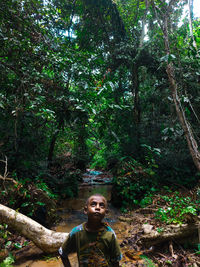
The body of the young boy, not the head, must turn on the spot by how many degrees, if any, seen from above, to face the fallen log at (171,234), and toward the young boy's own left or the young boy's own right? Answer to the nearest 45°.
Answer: approximately 135° to the young boy's own left

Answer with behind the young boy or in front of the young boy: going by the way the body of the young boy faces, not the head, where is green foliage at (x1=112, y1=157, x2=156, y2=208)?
behind

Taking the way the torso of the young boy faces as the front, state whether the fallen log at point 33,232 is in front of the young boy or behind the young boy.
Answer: behind

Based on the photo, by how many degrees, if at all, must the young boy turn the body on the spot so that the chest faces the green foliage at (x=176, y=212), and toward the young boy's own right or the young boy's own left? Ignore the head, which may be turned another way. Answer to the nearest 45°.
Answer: approximately 135° to the young boy's own left

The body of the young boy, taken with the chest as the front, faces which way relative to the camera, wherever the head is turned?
toward the camera
